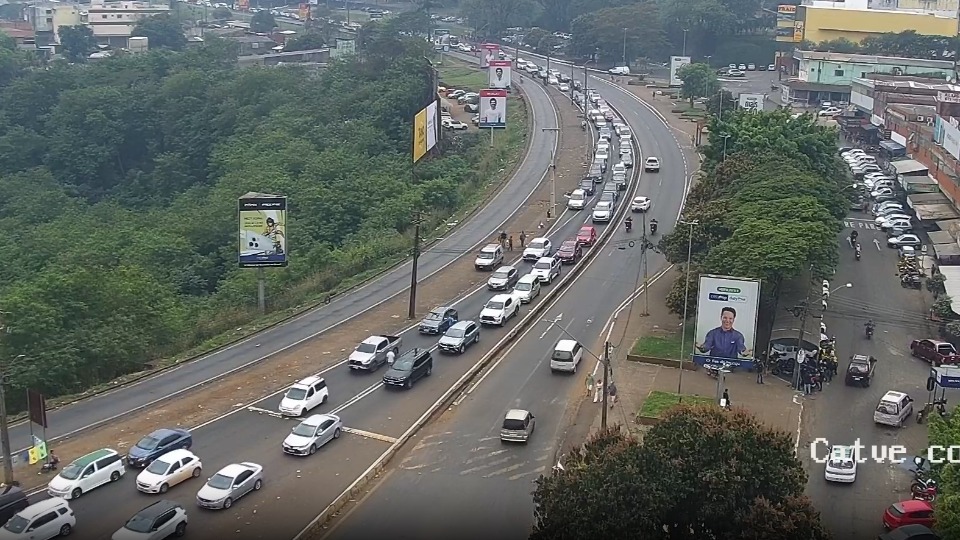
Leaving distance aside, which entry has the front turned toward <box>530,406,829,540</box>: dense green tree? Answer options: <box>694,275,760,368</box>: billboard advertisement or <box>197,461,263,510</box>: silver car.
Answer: the billboard advertisement

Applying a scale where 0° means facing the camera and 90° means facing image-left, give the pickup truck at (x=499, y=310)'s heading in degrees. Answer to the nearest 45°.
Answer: approximately 45°

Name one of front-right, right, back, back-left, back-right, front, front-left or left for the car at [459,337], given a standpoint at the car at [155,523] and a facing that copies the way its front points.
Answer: back

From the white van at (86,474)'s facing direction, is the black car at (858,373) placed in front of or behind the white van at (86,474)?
behind

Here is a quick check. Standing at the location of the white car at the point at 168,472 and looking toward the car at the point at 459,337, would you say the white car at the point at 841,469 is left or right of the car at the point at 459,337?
right

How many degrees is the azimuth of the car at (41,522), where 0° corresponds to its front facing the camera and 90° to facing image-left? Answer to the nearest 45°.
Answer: approximately 45°

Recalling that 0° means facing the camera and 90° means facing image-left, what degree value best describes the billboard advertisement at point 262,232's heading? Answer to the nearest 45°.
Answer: approximately 0°

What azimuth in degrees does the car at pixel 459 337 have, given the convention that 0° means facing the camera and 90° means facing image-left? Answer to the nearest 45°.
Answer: approximately 45°

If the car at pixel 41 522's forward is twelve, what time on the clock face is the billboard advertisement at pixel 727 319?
The billboard advertisement is roughly at 7 o'clock from the car.

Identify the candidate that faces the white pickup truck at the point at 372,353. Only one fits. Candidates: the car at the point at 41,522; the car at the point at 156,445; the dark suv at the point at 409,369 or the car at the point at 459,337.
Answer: the car at the point at 459,337

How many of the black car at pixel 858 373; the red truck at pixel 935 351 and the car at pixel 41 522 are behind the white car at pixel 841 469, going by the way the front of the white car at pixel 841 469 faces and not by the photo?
2

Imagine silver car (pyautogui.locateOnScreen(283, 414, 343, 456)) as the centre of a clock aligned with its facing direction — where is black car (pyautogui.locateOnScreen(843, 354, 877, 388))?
The black car is roughly at 7 o'clock from the silver car.

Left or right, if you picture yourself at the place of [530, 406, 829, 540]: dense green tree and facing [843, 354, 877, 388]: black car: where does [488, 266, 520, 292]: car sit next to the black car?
left

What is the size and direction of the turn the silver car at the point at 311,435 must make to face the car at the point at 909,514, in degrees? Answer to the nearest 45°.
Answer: approximately 90° to its left
